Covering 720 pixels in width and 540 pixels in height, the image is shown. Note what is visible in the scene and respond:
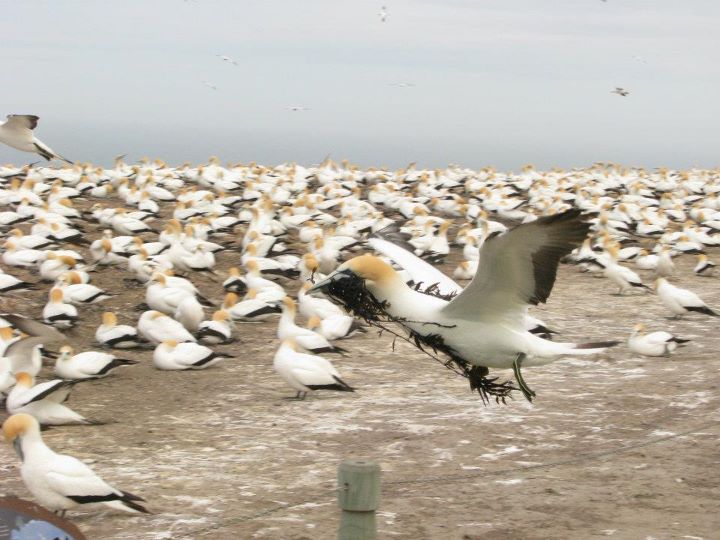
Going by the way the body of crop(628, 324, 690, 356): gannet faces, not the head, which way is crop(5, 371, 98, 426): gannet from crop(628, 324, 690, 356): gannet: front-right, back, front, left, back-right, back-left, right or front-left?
front-left

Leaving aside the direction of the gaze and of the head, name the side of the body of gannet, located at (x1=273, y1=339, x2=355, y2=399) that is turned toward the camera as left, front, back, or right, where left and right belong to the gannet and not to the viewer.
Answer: left

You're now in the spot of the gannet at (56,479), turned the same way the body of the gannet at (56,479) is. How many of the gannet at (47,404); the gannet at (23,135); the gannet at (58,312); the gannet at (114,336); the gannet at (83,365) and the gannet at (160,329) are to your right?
6

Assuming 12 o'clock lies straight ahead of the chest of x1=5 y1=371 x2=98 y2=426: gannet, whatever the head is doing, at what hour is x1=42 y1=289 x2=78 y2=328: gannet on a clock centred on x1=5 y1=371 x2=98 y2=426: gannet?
x1=42 y1=289 x2=78 y2=328: gannet is roughly at 3 o'clock from x1=5 y1=371 x2=98 y2=426: gannet.

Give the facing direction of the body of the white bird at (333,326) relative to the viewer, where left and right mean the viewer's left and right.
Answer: facing to the left of the viewer

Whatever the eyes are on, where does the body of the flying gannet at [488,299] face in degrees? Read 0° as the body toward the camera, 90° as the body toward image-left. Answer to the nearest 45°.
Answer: approximately 90°

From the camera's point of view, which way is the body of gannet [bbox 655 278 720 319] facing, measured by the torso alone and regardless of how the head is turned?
to the viewer's left

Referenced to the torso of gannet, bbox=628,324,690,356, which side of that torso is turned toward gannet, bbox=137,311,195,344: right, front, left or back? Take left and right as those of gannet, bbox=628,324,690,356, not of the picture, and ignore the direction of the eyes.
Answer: front

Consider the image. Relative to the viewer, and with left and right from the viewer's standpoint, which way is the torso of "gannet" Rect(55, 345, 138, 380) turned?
facing to the left of the viewer

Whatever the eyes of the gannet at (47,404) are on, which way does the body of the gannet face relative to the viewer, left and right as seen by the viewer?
facing to the left of the viewer

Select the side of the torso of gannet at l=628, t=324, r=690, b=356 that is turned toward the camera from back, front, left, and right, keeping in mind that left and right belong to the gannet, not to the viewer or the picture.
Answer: left

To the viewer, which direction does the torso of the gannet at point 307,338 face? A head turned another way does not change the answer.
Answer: to the viewer's left

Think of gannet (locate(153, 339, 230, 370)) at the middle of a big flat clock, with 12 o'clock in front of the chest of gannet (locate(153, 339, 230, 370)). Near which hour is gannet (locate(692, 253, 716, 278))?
gannet (locate(692, 253, 716, 278)) is roughly at 5 o'clock from gannet (locate(153, 339, 230, 370)).
